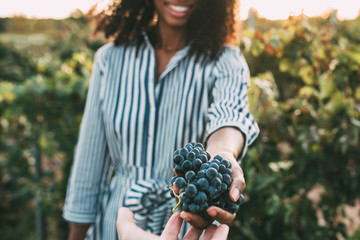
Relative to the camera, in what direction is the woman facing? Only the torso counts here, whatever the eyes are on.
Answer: toward the camera
